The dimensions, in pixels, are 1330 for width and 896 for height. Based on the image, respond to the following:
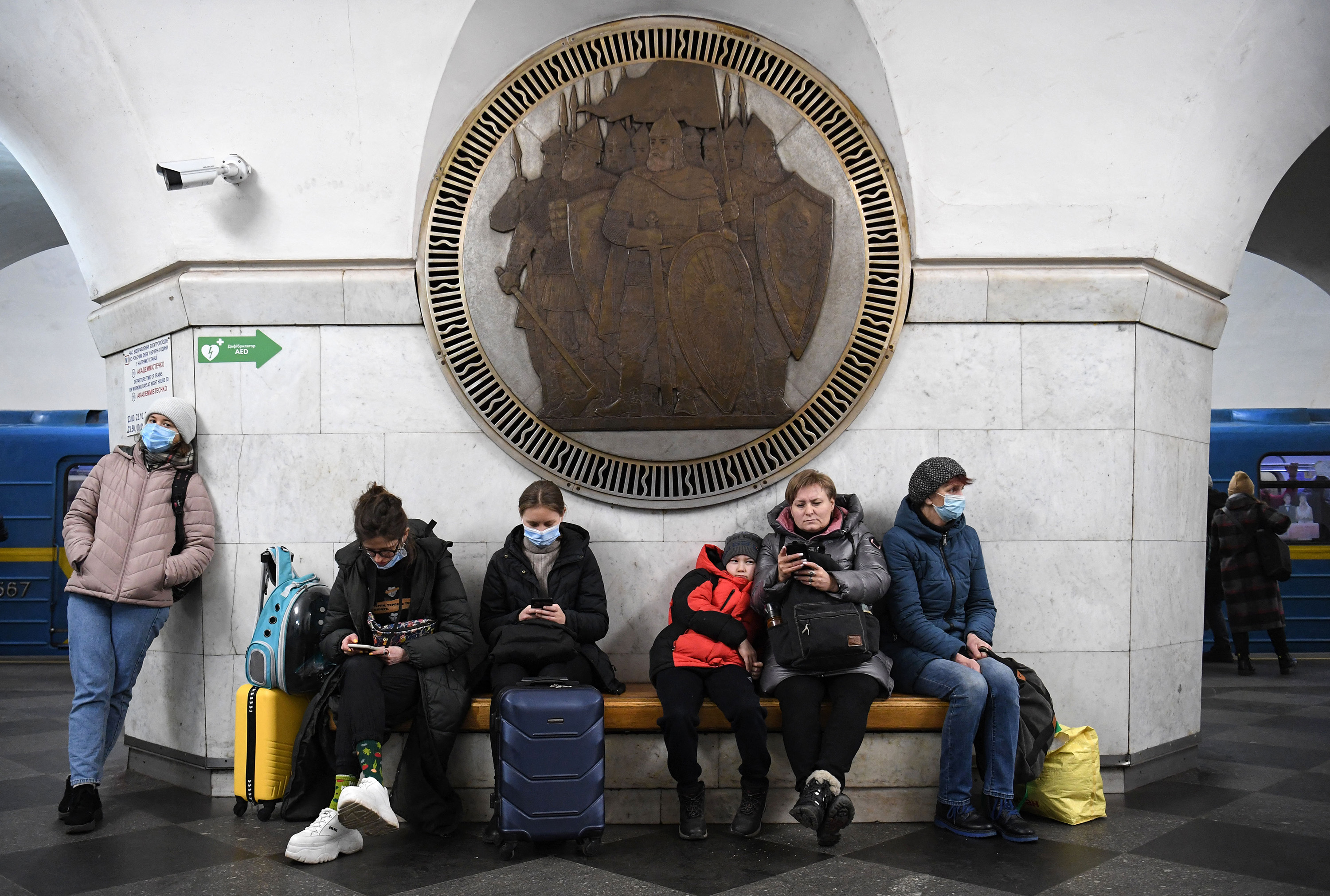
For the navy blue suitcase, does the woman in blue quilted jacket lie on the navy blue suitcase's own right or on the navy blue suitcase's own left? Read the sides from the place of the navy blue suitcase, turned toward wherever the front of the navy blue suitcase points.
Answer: on the navy blue suitcase's own left

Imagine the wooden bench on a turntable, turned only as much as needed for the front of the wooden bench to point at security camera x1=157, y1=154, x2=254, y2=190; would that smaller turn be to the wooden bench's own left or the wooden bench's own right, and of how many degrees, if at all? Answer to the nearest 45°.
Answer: approximately 90° to the wooden bench's own right

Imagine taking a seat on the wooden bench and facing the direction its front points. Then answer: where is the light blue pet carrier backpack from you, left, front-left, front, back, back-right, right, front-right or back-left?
right

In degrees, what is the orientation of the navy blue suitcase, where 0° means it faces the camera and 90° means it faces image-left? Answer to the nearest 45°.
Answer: approximately 0°

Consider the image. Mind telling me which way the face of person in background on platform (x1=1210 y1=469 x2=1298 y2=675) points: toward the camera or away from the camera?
away from the camera

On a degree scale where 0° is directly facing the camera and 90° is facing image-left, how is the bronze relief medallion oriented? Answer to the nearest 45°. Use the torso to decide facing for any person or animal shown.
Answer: approximately 0°
